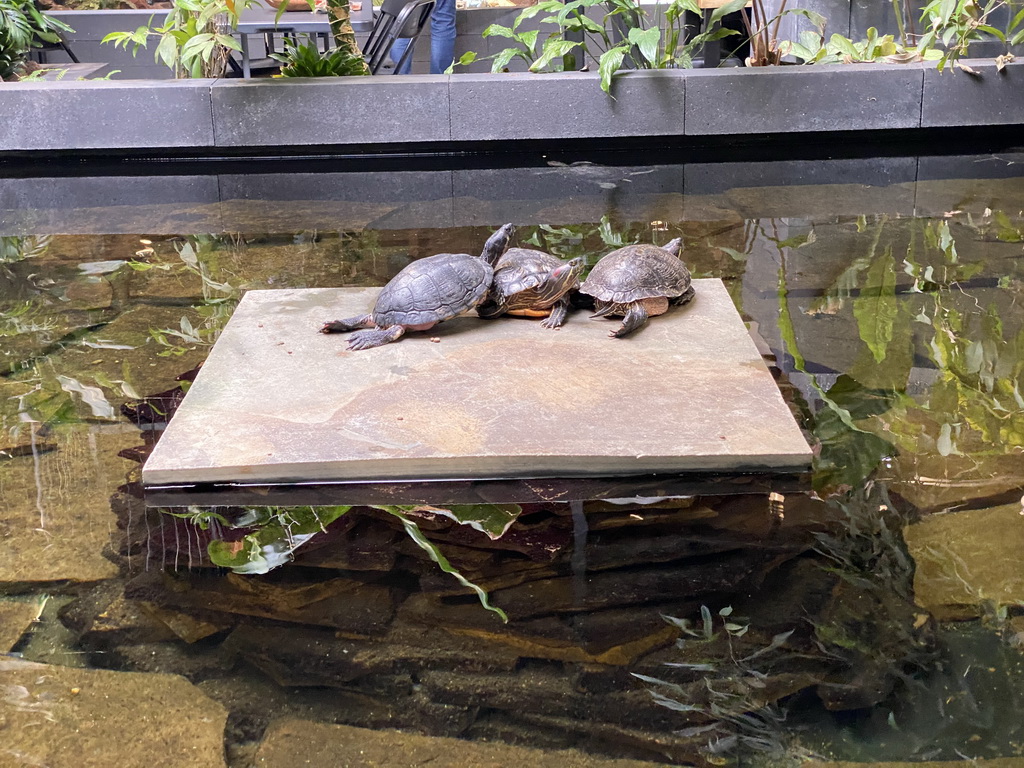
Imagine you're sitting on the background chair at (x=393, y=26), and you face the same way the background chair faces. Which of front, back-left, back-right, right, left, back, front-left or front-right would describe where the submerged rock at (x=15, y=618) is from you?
left

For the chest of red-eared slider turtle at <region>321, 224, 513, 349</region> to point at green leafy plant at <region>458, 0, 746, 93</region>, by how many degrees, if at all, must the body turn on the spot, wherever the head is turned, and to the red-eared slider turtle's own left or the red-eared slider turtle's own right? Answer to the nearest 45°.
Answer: approximately 45° to the red-eared slider turtle's own left

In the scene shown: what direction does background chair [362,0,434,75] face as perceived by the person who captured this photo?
facing to the left of the viewer

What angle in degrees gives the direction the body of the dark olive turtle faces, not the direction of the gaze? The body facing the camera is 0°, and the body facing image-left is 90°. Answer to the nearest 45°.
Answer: approximately 315°

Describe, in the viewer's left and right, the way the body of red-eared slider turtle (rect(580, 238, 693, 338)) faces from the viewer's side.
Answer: facing away from the viewer and to the right of the viewer

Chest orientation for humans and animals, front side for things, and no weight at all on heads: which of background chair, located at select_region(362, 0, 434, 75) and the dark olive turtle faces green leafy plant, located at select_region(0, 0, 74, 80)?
the background chair

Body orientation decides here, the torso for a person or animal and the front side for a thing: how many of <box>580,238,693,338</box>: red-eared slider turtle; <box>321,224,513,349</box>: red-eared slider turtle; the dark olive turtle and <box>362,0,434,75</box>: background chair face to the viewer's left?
1

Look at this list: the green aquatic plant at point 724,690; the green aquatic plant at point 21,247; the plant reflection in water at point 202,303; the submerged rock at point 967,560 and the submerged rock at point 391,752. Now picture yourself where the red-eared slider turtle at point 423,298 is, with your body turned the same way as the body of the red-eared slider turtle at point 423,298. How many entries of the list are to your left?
2

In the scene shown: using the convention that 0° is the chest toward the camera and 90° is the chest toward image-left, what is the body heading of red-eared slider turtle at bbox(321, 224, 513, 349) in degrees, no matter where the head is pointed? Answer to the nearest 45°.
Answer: approximately 225°

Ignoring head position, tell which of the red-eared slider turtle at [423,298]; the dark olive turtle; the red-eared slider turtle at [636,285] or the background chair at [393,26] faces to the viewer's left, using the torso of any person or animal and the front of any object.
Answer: the background chair
